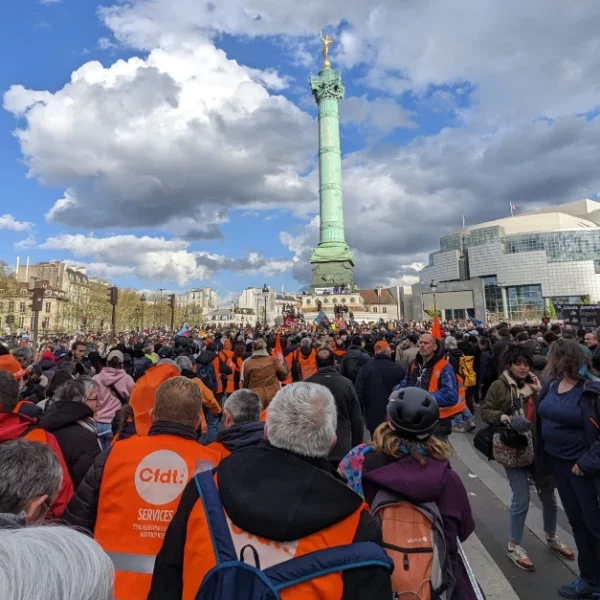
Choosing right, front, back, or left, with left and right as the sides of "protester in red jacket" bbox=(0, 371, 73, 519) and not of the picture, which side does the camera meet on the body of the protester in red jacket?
back

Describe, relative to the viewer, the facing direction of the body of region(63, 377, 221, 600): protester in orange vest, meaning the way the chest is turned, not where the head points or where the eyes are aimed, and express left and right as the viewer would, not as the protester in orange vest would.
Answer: facing away from the viewer

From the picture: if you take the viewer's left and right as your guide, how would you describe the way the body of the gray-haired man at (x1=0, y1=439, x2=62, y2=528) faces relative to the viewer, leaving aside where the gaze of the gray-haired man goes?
facing away from the viewer and to the right of the viewer

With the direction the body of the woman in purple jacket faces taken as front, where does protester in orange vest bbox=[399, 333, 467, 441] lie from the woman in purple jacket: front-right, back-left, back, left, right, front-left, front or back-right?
front

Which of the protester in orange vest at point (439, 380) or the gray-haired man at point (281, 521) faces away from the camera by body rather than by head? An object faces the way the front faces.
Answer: the gray-haired man

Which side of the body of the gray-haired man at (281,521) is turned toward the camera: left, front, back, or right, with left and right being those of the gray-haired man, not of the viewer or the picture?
back

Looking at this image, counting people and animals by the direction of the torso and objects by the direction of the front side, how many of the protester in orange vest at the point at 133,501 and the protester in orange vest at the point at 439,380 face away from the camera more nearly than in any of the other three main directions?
1

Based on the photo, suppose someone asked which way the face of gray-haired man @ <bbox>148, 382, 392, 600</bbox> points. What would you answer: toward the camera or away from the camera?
away from the camera

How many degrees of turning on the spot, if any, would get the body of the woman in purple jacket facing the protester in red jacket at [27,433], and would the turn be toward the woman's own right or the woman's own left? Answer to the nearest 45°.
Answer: approximately 90° to the woman's own left

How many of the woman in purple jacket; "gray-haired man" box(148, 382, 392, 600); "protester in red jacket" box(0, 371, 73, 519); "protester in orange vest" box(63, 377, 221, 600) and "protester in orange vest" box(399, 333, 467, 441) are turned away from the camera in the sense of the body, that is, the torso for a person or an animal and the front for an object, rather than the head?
4

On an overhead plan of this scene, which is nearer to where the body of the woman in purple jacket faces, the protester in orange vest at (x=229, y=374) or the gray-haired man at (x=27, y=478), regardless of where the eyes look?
the protester in orange vest

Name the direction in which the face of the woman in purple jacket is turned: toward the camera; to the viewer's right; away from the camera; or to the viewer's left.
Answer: away from the camera

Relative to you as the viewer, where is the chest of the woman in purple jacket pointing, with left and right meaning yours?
facing away from the viewer

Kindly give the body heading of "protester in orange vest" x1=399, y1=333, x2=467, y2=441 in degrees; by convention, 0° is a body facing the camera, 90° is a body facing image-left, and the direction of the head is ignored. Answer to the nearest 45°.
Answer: approximately 45°
